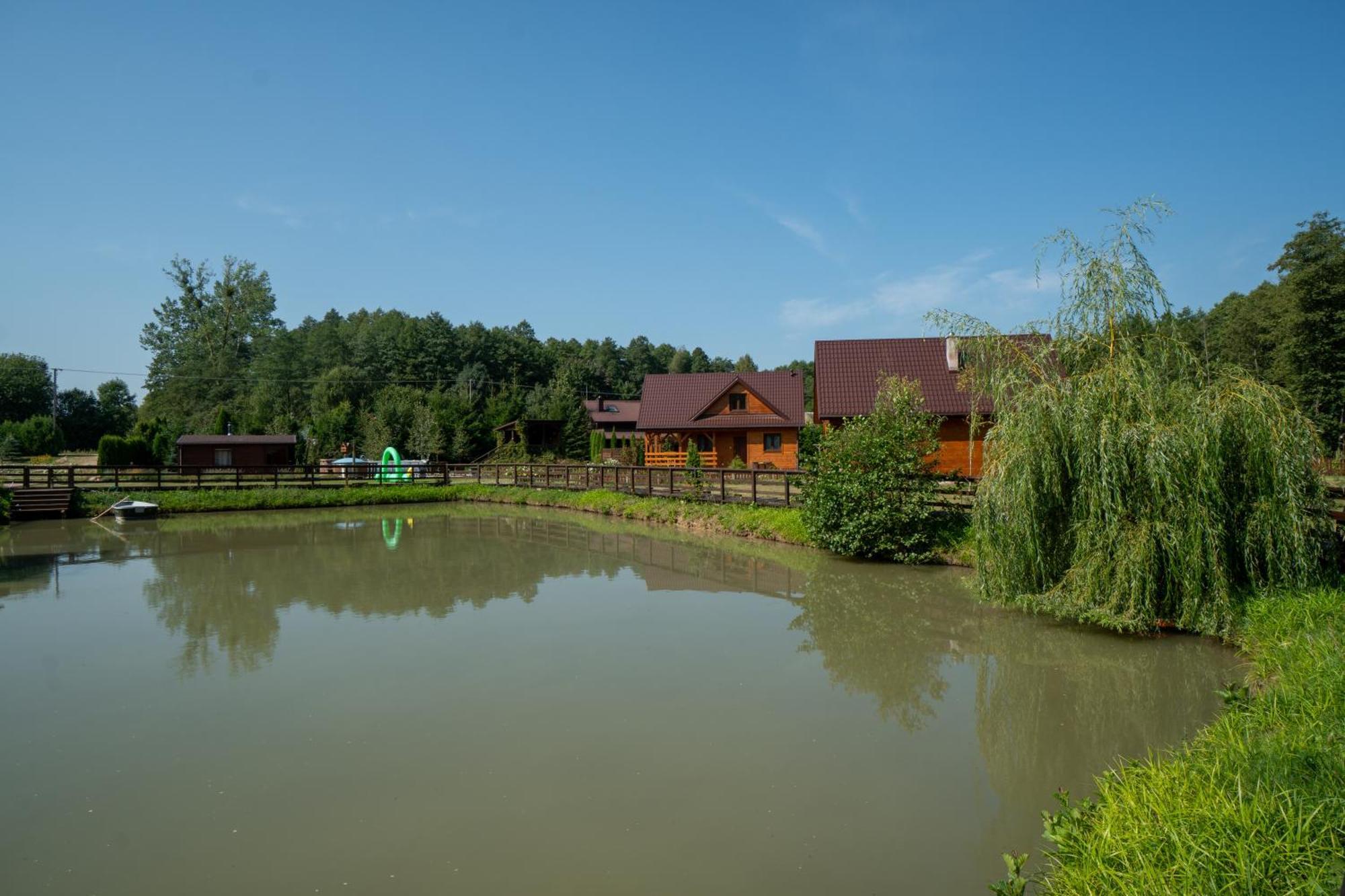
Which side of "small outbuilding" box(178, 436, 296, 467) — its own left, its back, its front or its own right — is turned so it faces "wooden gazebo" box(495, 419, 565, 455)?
left

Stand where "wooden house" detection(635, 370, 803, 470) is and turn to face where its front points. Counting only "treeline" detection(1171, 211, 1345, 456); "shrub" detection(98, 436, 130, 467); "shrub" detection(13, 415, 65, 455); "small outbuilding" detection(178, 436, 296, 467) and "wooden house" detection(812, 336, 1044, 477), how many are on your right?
3

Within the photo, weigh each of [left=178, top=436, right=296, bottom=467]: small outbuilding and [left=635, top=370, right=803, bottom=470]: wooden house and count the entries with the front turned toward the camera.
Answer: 2

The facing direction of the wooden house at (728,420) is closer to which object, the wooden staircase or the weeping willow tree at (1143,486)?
the weeping willow tree

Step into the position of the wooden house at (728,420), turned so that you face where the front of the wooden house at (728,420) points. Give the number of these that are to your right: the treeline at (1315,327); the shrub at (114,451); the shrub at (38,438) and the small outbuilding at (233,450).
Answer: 3

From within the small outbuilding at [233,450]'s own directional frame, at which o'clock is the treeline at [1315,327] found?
The treeline is roughly at 10 o'clock from the small outbuilding.

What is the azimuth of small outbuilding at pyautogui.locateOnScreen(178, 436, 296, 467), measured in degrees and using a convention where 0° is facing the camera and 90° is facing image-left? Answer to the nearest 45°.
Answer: approximately 0°

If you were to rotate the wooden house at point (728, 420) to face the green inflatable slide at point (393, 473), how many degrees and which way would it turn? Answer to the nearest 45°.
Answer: approximately 90° to its right

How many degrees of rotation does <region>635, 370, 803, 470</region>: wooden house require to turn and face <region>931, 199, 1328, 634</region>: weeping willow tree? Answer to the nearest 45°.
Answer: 0° — it already faces it

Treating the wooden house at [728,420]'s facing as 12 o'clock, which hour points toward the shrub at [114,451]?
The shrub is roughly at 3 o'clock from the wooden house.
